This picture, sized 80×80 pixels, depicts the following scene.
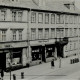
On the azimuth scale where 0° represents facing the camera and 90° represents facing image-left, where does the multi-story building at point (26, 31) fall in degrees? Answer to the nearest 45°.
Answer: approximately 315°
